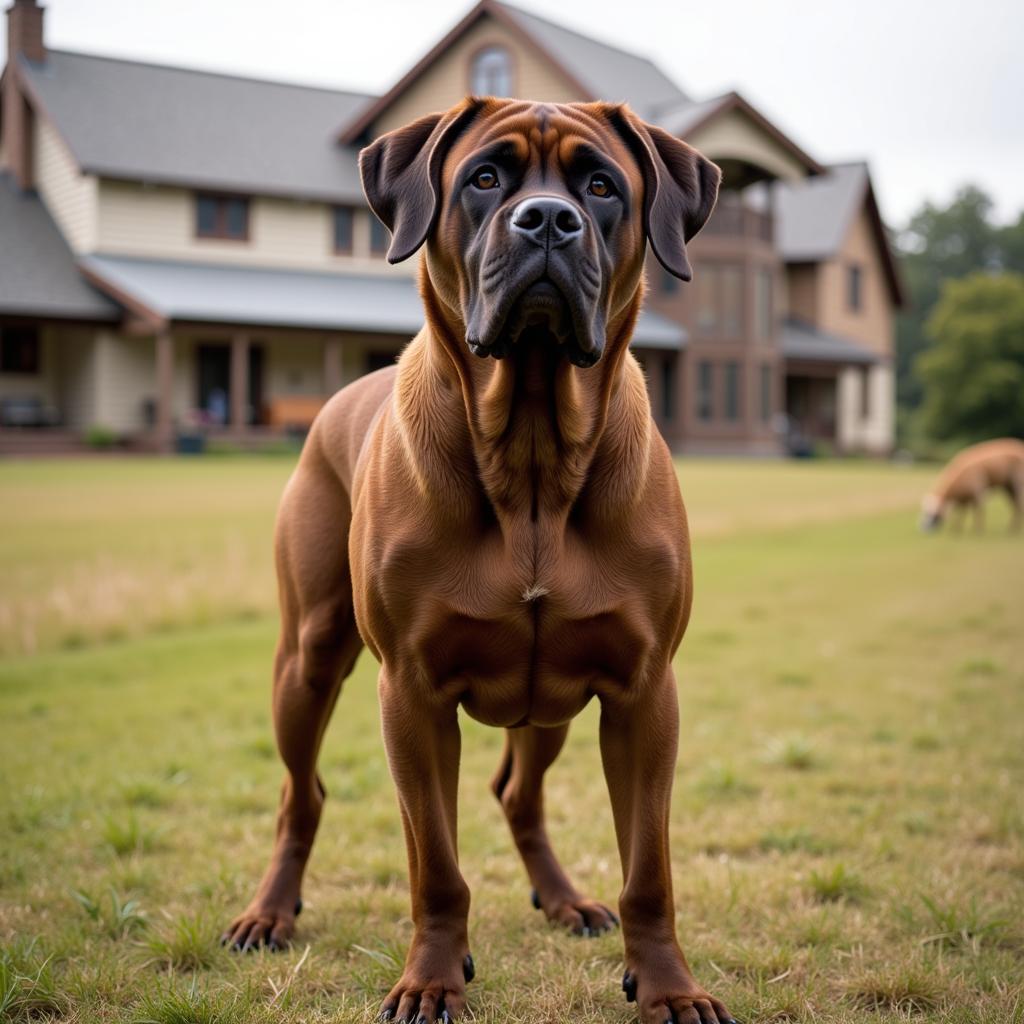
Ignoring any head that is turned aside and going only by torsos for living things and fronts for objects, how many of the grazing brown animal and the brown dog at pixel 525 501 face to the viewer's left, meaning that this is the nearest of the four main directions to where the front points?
1

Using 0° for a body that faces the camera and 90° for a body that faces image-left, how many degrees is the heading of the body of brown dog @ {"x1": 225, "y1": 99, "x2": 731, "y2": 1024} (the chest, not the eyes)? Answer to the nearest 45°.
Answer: approximately 0°

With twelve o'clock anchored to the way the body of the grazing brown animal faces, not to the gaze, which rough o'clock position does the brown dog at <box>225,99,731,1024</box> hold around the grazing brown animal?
The brown dog is roughly at 9 o'clock from the grazing brown animal.

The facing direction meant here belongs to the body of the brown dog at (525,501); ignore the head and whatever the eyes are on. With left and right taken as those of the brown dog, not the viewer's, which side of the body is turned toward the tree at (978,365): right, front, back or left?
back

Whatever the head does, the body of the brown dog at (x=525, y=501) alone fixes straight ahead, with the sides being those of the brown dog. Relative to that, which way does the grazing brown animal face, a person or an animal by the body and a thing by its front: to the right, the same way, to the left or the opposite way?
to the right

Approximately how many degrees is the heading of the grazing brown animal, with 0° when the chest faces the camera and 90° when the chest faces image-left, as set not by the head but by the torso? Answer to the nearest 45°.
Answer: approximately 90°

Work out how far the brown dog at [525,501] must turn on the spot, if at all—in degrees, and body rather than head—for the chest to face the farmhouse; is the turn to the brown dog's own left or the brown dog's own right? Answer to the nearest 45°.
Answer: approximately 180°

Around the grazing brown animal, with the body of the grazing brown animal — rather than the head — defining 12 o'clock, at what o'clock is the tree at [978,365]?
The tree is roughly at 3 o'clock from the grazing brown animal.
